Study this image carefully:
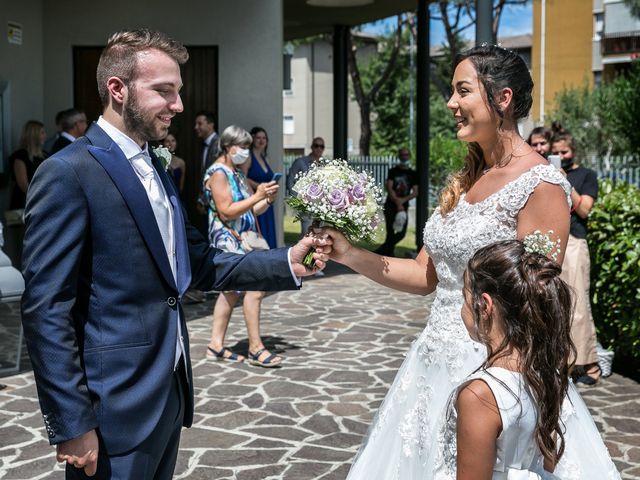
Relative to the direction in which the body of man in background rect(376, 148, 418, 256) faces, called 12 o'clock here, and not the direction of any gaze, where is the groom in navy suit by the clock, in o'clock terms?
The groom in navy suit is roughly at 12 o'clock from the man in background.

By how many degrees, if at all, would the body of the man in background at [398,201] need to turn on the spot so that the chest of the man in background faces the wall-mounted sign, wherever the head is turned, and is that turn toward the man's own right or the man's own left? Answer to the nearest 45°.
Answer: approximately 45° to the man's own right

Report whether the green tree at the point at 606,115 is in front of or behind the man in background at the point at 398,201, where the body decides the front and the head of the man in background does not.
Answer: behind

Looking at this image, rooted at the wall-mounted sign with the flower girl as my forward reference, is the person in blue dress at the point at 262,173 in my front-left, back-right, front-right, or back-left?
front-left

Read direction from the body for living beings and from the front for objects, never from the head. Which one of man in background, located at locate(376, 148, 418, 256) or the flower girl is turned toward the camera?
the man in background

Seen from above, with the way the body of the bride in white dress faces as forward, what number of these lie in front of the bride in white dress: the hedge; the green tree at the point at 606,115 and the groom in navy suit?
1

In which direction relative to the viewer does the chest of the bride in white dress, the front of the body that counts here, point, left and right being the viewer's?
facing the viewer and to the left of the viewer

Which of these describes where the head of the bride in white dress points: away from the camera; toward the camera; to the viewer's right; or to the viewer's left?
to the viewer's left

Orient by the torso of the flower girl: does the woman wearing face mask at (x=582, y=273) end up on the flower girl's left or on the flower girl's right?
on the flower girl's right

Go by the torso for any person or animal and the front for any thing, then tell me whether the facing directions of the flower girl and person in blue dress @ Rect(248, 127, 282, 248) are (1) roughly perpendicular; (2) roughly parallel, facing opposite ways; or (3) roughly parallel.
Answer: roughly parallel, facing opposite ways

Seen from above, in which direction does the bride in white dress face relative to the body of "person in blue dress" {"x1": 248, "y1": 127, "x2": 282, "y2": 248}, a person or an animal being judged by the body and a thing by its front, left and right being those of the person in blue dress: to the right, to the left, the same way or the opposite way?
to the right

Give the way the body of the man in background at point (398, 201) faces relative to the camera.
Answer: toward the camera

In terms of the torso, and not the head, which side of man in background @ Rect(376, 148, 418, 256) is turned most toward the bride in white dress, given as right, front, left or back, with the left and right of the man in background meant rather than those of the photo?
front

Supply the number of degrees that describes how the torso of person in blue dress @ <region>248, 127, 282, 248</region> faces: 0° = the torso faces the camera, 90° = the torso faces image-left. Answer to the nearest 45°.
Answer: approximately 315°

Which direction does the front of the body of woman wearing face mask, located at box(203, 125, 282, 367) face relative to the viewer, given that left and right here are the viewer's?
facing the viewer and to the right of the viewer

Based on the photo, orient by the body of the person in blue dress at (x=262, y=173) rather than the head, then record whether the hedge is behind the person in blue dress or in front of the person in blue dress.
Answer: in front

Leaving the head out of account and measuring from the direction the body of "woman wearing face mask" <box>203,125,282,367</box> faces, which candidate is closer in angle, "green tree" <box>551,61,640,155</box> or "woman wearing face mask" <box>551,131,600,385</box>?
the woman wearing face mask

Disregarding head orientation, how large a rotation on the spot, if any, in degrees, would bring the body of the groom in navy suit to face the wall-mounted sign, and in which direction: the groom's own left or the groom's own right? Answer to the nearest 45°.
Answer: approximately 135° to the groom's own left

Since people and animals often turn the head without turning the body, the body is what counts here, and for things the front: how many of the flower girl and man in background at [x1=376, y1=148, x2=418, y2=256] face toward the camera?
1
